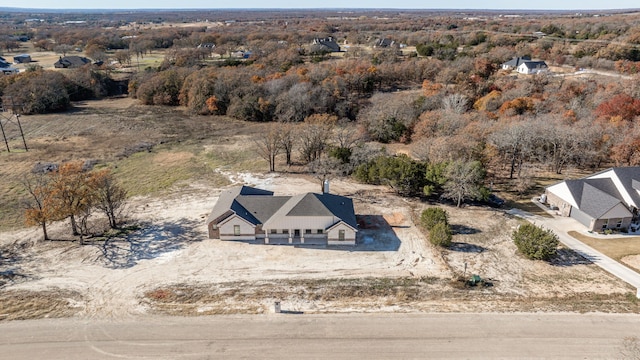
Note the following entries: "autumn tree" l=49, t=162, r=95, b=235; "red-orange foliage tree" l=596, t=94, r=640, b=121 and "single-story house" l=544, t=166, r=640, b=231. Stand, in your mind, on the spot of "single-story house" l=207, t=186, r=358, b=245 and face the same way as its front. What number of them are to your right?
1

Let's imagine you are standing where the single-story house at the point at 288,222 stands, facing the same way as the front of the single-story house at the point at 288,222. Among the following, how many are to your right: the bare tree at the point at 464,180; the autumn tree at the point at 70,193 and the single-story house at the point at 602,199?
1

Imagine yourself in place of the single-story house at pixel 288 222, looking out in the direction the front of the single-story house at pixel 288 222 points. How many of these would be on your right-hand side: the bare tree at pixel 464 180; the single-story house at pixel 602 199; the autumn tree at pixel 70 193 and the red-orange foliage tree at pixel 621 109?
1

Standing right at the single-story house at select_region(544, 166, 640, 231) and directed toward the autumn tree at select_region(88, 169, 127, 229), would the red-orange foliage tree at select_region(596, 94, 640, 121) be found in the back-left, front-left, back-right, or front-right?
back-right

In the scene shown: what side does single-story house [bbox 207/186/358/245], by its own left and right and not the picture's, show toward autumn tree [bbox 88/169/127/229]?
right

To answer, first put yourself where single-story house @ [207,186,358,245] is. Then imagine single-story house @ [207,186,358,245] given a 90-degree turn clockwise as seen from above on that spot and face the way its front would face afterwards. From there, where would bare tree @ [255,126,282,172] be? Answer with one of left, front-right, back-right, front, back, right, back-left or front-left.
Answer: right

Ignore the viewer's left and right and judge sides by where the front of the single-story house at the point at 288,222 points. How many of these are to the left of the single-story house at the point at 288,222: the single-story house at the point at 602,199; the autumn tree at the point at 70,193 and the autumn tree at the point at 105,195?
1

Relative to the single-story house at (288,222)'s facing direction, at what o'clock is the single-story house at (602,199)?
the single-story house at (602,199) is roughly at 9 o'clock from the single-story house at (288,222).

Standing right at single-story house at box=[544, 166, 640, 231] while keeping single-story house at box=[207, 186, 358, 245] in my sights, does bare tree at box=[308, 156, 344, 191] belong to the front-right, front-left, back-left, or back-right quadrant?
front-right

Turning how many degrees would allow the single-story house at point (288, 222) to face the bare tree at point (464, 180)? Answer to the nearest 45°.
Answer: approximately 90° to its left

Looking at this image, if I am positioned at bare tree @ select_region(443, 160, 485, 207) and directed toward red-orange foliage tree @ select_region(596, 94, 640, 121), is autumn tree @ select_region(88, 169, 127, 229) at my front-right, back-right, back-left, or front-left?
back-left

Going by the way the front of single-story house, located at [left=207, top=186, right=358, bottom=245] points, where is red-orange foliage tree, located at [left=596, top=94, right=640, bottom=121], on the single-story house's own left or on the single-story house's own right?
on the single-story house's own left

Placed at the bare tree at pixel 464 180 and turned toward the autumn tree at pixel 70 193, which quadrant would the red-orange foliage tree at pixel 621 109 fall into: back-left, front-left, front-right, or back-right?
back-right

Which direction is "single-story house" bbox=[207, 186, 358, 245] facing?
toward the camera

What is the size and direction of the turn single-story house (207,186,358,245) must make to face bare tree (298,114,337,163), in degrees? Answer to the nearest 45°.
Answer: approximately 180°
